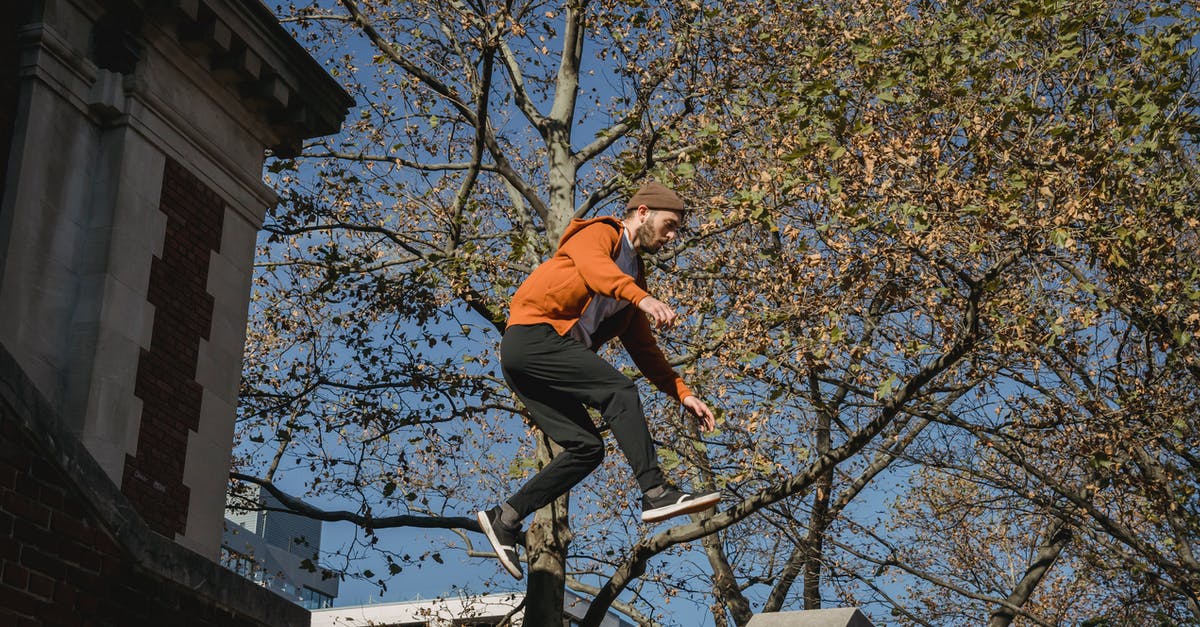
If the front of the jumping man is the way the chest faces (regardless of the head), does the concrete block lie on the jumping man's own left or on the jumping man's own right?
on the jumping man's own left

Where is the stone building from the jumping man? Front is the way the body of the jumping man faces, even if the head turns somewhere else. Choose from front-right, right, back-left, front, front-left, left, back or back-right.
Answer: back-left

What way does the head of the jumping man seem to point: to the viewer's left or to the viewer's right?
to the viewer's right

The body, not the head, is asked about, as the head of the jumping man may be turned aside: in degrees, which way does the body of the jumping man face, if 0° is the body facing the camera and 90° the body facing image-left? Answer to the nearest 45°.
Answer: approximately 270°

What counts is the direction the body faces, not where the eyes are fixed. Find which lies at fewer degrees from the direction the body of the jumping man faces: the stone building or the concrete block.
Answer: the concrete block
